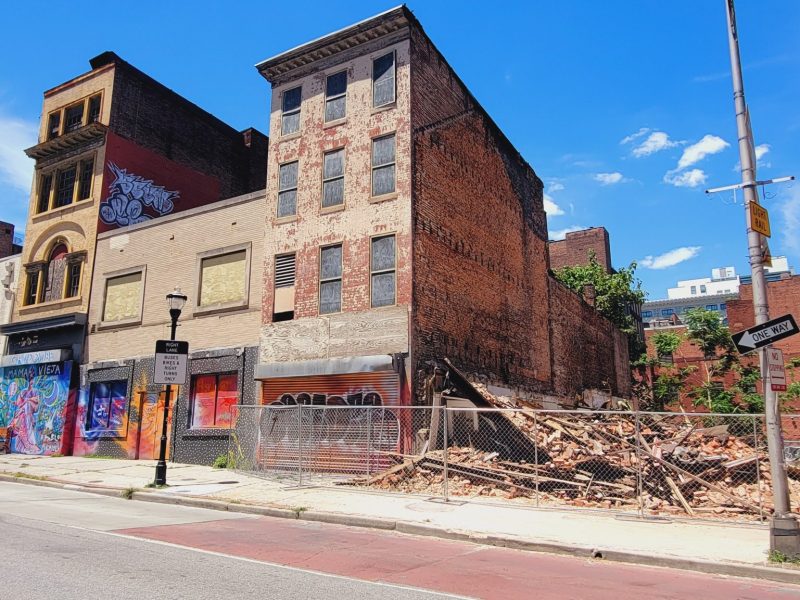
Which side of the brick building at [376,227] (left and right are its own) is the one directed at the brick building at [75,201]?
right

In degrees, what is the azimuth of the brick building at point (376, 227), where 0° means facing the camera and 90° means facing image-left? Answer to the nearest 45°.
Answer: approximately 45°

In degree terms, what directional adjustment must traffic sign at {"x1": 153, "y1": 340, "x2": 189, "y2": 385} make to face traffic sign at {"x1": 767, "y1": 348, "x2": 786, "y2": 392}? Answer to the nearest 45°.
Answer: approximately 45° to its left

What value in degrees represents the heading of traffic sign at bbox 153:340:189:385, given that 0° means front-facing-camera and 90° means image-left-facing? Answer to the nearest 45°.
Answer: approximately 0°

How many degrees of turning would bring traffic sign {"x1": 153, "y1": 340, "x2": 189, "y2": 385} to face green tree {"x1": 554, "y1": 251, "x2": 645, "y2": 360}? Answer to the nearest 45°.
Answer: approximately 135° to its left

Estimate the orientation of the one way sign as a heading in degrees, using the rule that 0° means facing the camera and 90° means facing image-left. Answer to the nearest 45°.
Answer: approximately 0°

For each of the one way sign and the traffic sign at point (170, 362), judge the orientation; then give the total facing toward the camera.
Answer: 2

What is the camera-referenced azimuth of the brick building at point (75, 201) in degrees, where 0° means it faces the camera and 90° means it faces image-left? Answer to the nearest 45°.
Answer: approximately 45°
